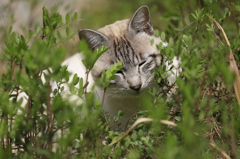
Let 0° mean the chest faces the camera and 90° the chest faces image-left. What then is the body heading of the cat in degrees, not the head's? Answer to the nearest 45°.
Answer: approximately 0°
